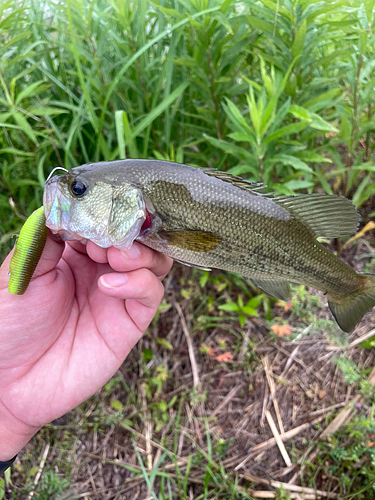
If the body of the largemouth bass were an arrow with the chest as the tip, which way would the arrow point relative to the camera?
to the viewer's left
